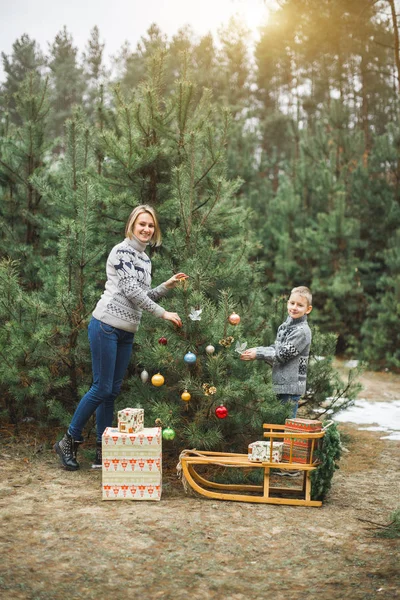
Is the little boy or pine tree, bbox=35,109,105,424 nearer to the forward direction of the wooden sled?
the pine tree

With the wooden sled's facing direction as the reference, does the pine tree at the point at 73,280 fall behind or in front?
in front

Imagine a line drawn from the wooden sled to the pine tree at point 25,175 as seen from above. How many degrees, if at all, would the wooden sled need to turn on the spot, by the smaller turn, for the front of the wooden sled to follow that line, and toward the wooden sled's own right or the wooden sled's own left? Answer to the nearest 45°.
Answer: approximately 45° to the wooden sled's own right

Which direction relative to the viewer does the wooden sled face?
to the viewer's left

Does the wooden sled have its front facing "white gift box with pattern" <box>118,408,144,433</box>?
yes

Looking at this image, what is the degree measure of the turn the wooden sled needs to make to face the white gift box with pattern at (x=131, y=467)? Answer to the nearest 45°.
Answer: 0° — it already faces it
